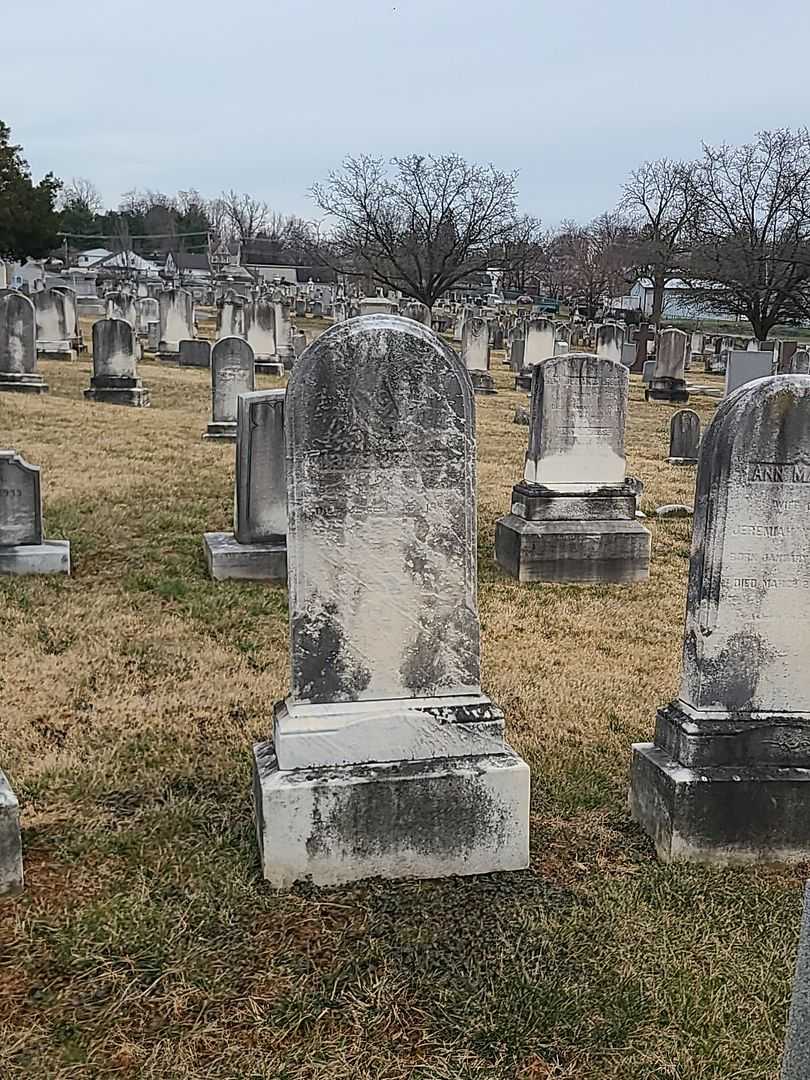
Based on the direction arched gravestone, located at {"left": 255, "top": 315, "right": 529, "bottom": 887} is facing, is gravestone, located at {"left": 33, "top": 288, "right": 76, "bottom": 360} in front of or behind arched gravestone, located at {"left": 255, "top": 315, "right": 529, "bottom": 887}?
behind

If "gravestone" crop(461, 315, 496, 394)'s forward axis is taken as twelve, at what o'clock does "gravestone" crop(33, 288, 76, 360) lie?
"gravestone" crop(33, 288, 76, 360) is roughly at 3 o'clock from "gravestone" crop(461, 315, 496, 394).

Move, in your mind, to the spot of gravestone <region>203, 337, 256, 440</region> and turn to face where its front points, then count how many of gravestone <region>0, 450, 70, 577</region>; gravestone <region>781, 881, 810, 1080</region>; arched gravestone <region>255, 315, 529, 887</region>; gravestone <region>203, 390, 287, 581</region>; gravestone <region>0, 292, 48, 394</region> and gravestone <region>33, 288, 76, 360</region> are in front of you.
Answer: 4

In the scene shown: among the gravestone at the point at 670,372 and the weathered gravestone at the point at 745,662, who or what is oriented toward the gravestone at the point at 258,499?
the gravestone at the point at 670,372

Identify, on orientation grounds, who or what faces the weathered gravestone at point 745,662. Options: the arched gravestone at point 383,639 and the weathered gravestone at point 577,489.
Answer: the weathered gravestone at point 577,489

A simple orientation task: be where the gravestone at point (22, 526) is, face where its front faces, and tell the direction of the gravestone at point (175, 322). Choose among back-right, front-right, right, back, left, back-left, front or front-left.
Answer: back

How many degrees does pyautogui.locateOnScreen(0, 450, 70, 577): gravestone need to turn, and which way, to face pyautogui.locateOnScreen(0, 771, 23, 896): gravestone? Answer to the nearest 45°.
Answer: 0° — it already faces it
